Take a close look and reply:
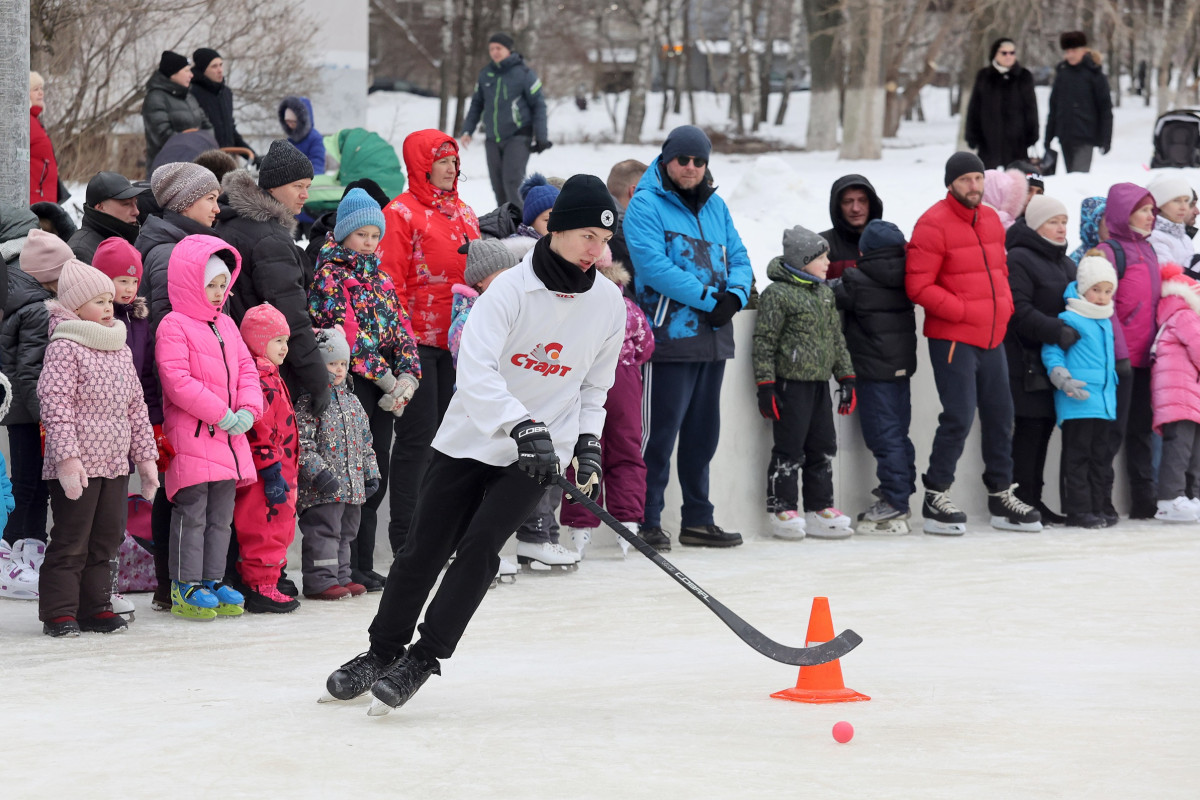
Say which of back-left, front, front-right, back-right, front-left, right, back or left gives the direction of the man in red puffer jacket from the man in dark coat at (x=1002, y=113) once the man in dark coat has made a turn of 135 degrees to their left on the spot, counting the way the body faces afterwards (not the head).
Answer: back-right

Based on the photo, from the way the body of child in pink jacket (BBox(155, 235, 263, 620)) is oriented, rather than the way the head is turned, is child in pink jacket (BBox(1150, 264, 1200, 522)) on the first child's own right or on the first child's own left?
on the first child's own left

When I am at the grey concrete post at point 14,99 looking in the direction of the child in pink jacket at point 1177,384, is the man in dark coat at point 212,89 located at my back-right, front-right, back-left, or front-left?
front-left

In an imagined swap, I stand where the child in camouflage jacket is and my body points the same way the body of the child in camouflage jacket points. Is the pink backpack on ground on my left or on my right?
on my right

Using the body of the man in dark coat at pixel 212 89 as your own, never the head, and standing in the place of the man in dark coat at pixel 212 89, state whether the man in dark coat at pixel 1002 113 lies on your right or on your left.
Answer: on your left

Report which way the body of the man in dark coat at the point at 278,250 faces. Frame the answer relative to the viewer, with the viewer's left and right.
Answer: facing to the right of the viewer

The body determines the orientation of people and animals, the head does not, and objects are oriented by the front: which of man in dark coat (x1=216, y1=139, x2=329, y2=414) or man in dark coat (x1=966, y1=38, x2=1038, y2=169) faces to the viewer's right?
man in dark coat (x1=216, y1=139, x2=329, y2=414)

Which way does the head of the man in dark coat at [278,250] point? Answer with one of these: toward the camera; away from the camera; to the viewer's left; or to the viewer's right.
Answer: to the viewer's right

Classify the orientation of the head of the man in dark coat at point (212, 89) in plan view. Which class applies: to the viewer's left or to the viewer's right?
to the viewer's right

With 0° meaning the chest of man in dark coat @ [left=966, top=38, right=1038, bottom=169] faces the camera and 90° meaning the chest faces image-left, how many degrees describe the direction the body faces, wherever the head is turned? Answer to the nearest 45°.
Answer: approximately 0°

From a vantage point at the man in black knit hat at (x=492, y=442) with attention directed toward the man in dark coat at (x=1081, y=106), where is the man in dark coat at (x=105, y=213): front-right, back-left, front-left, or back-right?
front-left

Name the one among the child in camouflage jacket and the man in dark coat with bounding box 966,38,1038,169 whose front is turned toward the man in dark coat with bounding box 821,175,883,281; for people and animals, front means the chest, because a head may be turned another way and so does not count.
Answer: the man in dark coat with bounding box 966,38,1038,169

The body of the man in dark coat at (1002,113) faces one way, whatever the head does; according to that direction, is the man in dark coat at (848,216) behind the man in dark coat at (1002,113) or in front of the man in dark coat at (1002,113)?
in front

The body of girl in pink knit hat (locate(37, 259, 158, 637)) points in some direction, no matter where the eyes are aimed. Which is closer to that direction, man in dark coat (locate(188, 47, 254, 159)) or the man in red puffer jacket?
the man in red puffer jacket

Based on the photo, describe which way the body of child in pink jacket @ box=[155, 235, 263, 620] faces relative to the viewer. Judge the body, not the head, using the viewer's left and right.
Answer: facing the viewer and to the right of the viewer

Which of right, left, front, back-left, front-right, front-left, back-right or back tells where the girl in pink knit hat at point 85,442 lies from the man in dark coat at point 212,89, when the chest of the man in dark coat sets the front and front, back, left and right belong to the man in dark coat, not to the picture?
front-right
